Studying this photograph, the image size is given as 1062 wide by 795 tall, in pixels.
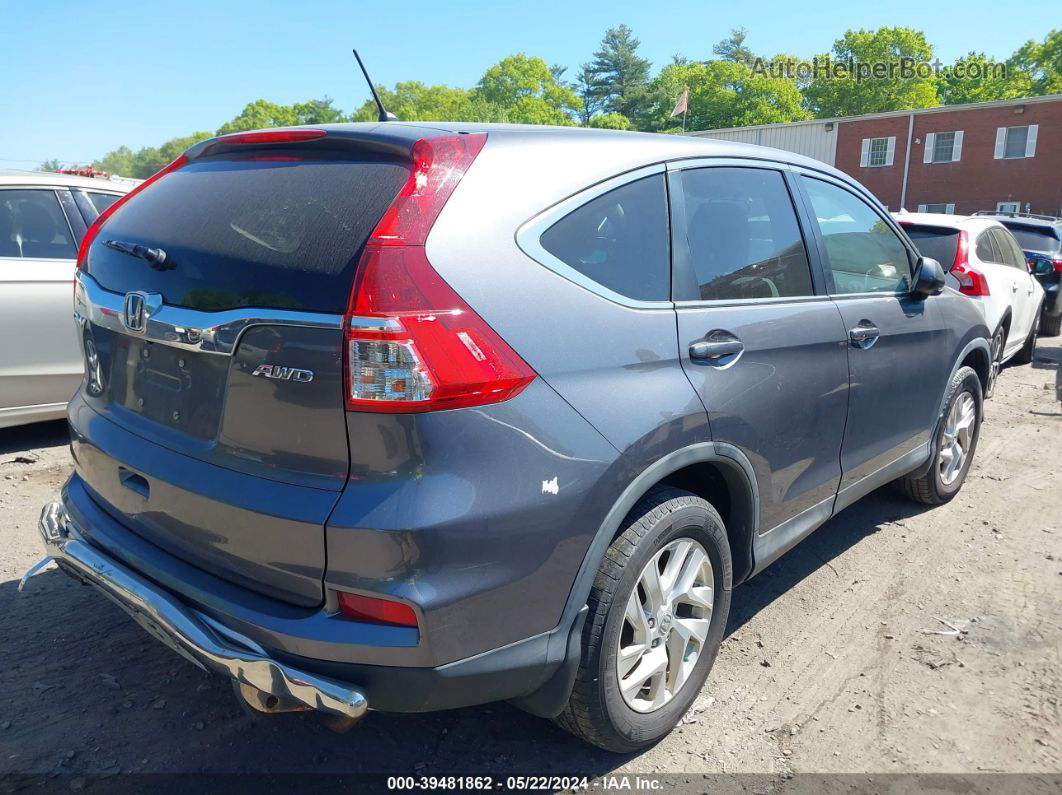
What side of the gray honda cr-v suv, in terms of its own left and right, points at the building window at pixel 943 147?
front

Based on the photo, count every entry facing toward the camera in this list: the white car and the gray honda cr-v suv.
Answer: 0

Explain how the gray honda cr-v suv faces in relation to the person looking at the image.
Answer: facing away from the viewer and to the right of the viewer

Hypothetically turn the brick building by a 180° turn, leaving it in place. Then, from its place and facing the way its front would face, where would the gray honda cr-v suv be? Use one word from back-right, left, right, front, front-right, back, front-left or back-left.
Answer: back-right

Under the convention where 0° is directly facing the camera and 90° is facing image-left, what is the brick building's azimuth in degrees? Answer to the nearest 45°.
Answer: approximately 45°

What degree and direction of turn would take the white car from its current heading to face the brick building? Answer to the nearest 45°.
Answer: approximately 45° to its left

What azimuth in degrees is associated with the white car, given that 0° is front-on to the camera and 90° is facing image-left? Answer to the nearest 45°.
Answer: approximately 225°

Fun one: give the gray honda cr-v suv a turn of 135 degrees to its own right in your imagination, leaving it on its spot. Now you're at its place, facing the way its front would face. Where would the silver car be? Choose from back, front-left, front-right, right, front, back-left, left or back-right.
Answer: back-right

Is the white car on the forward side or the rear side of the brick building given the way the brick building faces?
on the forward side

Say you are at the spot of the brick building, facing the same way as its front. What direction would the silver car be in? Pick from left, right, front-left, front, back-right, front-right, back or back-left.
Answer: front-left

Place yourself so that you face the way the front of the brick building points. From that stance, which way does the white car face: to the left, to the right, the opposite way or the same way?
the opposite way

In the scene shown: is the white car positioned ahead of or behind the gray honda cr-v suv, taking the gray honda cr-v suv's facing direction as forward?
ahead

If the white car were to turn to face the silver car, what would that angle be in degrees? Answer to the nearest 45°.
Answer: approximately 180°
